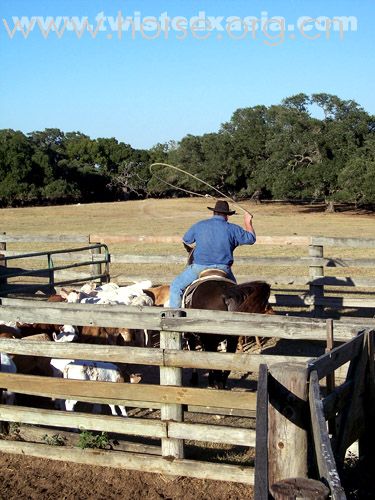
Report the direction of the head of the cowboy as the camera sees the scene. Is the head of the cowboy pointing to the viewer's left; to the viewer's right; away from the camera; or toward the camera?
away from the camera

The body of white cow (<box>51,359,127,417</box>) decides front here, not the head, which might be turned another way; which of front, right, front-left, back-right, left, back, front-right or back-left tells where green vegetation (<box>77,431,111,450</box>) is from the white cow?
left

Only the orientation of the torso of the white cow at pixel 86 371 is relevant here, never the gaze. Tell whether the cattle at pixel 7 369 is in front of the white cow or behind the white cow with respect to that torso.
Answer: in front

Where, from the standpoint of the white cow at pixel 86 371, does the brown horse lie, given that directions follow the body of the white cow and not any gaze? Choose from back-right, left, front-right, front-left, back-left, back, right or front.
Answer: back-right

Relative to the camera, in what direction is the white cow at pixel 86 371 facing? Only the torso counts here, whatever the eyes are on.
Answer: to the viewer's left

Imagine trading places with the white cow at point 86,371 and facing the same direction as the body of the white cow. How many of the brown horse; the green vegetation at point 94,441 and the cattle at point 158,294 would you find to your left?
1

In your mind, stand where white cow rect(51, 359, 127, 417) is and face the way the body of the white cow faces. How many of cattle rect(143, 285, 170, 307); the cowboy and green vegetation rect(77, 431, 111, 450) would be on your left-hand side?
1

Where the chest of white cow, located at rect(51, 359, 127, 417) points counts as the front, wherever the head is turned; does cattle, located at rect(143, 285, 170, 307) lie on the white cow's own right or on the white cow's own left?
on the white cow's own right

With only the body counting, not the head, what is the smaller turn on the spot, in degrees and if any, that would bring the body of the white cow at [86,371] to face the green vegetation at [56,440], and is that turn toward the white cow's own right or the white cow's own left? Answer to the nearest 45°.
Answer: approximately 90° to the white cow's own left
